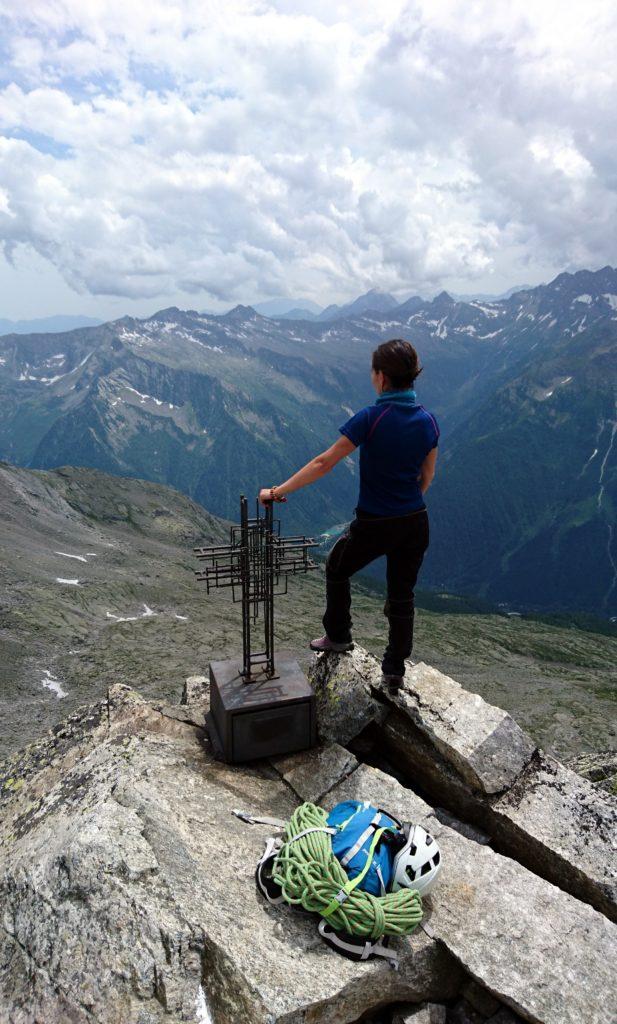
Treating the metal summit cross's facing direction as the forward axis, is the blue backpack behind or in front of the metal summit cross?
in front

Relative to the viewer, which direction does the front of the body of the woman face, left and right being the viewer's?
facing away from the viewer and to the left of the viewer

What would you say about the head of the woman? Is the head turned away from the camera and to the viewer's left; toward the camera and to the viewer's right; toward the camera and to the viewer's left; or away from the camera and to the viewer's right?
away from the camera and to the viewer's left

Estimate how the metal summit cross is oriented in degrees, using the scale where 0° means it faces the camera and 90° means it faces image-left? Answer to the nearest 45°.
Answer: approximately 0°

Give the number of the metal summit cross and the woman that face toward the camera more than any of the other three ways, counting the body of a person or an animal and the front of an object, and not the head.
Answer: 1

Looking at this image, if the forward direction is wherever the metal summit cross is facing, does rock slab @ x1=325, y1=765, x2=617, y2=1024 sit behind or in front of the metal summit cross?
in front

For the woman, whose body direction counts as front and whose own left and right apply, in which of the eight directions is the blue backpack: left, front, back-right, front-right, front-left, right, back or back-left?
back-left
